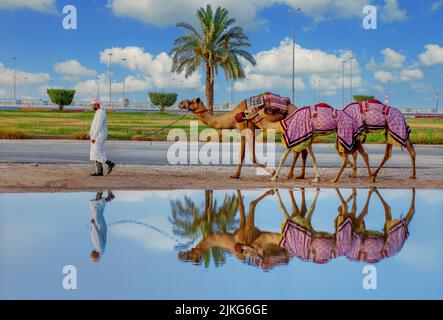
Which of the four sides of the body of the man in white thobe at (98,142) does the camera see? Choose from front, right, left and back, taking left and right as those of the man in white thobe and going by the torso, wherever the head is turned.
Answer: left

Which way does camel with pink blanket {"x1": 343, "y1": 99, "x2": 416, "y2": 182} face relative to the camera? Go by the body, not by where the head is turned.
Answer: to the viewer's left

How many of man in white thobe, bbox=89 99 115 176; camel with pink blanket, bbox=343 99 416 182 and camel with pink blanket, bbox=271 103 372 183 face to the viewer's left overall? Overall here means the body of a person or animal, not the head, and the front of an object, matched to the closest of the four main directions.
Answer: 3

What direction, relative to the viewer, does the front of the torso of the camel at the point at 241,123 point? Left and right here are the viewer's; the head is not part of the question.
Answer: facing to the left of the viewer

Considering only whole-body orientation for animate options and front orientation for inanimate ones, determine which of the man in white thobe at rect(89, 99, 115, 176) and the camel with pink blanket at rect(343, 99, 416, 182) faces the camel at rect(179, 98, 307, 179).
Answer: the camel with pink blanket

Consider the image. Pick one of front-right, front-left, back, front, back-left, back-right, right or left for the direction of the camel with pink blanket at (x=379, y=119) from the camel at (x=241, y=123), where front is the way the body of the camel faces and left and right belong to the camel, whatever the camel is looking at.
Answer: back

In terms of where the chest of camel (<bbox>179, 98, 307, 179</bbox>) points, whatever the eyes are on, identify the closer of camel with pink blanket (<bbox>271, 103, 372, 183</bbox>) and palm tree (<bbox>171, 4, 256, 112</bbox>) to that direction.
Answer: the palm tree

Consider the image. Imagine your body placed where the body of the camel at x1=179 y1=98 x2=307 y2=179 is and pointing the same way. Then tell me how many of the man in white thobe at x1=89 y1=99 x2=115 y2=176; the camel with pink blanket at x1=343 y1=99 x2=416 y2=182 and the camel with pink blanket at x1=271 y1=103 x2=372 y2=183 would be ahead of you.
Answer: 1

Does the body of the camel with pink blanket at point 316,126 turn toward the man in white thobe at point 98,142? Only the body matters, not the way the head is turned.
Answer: yes

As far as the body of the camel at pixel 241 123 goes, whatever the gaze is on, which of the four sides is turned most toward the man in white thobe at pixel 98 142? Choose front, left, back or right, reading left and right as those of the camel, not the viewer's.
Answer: front

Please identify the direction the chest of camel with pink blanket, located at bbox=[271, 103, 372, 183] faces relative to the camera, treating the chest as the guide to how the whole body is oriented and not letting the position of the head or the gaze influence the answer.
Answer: to the viewer's left

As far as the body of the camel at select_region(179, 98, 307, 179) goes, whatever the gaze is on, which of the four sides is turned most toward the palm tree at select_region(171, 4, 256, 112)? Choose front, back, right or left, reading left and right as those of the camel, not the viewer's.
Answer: right

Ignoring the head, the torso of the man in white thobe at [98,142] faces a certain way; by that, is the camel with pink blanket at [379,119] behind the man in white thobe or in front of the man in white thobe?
behind
